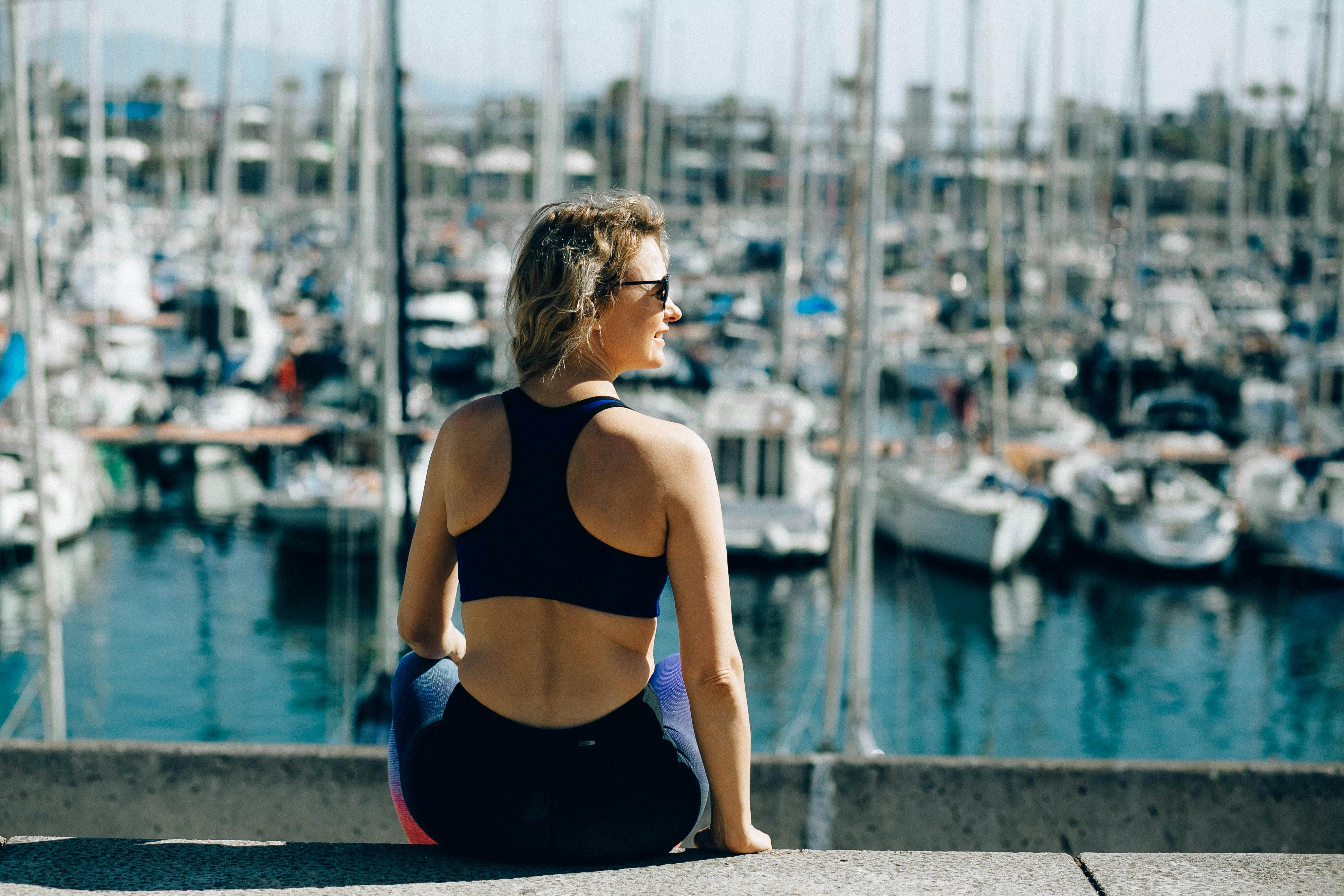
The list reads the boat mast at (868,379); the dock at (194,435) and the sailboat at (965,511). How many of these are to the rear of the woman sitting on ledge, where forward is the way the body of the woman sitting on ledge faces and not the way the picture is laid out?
0

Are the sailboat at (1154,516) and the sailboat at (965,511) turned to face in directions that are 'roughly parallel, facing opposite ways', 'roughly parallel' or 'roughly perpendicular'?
roughly parallel

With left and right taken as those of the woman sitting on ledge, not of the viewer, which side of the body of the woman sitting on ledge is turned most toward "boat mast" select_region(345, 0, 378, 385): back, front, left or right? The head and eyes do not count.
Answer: front

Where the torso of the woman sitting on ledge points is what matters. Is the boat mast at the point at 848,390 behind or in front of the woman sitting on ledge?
in front

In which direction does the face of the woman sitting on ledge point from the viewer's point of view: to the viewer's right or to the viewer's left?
to the viewer's right

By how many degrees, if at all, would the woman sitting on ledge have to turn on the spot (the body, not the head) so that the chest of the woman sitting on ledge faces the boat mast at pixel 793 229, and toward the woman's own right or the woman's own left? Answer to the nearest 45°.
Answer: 0° — they already face it

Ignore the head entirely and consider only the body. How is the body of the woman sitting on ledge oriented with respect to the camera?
away from the camera
